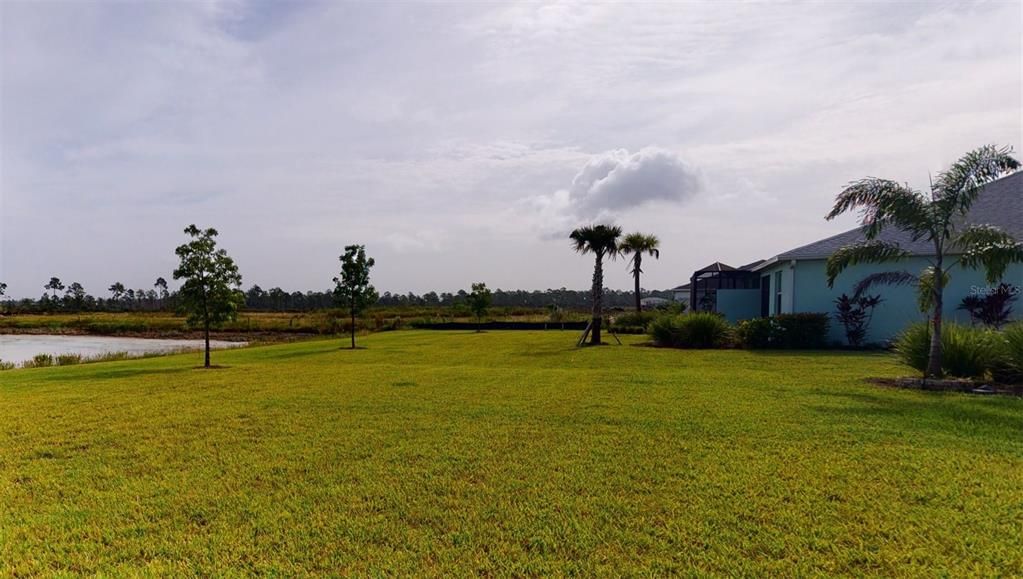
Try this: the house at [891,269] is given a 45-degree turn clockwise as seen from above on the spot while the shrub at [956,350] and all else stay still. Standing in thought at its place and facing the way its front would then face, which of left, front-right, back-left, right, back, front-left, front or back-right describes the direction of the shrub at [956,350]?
front-right

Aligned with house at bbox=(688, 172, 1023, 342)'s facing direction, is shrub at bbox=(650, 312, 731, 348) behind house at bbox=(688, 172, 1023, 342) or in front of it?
behind

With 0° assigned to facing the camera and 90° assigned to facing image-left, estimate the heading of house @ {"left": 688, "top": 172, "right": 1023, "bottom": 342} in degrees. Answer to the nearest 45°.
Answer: approximately 270°

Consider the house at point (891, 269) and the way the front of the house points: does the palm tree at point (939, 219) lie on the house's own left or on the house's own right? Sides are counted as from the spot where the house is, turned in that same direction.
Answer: on the house's own right

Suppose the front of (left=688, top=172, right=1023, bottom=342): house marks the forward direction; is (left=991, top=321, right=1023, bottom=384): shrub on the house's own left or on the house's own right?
on the house's own right

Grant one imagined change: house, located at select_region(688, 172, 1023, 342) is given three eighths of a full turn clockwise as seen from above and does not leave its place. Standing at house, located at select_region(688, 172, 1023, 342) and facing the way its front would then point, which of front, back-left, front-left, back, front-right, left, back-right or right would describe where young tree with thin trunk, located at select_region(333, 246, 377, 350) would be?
front-right
